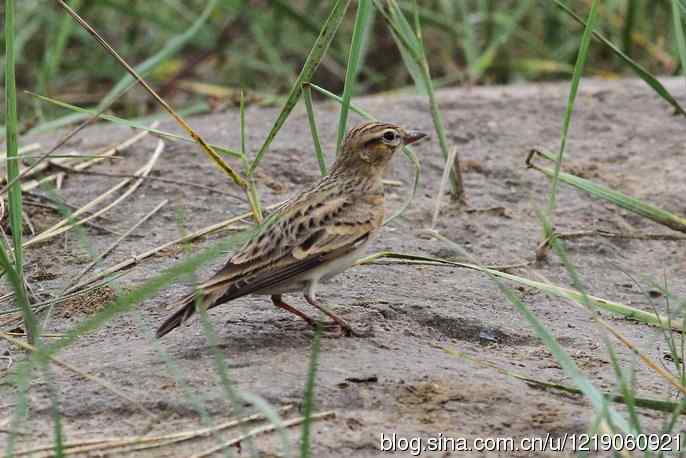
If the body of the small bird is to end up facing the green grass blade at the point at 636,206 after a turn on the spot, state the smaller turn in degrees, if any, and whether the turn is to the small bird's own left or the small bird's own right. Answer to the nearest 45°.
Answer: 0° — it already faces it

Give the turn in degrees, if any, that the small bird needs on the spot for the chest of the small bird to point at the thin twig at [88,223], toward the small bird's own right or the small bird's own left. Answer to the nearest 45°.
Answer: approximately 135° to the small bird's own left

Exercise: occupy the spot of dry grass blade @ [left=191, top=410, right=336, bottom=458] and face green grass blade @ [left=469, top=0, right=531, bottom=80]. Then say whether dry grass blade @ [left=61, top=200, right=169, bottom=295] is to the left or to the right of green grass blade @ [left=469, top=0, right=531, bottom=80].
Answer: left

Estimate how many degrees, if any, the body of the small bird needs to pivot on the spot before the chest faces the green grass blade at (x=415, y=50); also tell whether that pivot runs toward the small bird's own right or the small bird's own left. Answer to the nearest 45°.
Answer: approximately 90° to the small bird's own left

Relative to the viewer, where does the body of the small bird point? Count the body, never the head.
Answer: to the viewer's right

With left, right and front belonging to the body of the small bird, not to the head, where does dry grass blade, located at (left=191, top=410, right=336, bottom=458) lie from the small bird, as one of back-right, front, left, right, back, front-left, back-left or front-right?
right

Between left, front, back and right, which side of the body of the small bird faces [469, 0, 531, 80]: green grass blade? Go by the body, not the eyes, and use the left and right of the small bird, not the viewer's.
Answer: left

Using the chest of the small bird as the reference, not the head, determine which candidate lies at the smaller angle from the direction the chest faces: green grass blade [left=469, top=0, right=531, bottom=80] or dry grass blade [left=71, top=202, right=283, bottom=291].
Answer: the green grass blade

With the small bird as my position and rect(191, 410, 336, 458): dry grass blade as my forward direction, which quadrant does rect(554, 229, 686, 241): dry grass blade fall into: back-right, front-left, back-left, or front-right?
back-left

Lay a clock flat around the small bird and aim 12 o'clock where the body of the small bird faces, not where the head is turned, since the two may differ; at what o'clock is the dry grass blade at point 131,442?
The dry grass blade is roughly at 4 o'clock from the small bird.

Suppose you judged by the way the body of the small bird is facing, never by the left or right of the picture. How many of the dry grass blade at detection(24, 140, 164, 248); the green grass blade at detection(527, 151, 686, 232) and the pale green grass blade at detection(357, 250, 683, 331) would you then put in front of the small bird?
2

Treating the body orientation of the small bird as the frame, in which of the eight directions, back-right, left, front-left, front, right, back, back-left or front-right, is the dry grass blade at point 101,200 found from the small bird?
back-left

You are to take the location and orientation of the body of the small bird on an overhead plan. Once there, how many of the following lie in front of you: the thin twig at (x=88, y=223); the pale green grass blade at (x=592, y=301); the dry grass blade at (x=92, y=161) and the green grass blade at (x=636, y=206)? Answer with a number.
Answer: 2

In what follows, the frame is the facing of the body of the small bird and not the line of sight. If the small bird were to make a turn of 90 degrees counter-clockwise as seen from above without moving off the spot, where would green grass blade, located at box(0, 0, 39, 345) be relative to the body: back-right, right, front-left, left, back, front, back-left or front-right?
left
